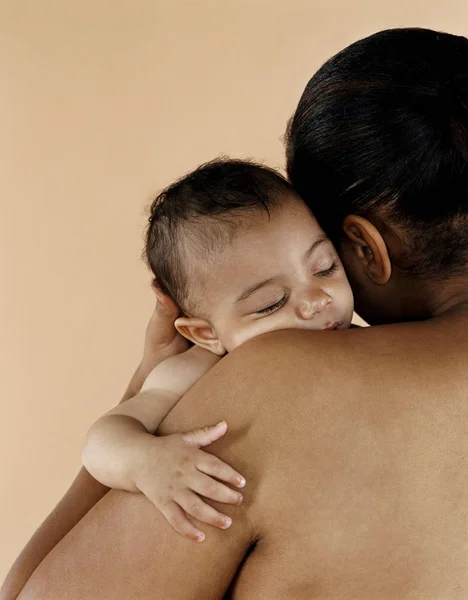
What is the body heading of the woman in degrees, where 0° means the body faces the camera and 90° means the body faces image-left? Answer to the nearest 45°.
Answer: approximately 180°

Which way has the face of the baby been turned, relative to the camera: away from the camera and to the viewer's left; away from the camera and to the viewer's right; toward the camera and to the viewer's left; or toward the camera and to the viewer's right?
toward the camera and to the viewer's right
